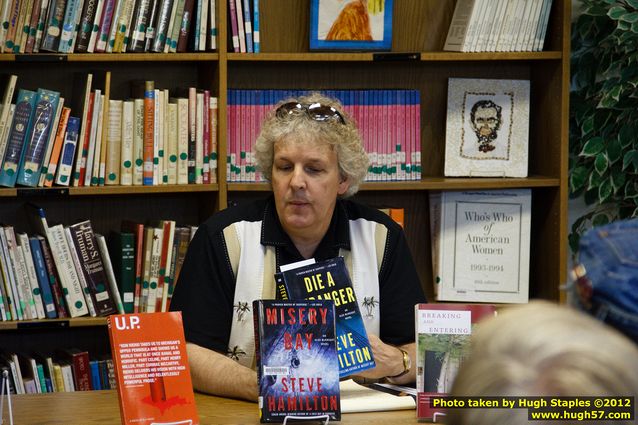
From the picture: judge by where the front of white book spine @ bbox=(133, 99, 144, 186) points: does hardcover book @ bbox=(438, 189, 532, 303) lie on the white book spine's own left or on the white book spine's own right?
on the white book spine's own left

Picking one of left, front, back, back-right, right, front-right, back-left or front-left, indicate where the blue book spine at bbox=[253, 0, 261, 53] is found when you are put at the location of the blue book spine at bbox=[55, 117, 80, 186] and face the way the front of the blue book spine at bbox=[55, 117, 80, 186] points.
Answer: left

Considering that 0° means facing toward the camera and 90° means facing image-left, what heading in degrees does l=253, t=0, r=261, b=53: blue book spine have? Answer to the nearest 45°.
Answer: approximately 0°

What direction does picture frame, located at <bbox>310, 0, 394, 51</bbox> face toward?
toward the camera

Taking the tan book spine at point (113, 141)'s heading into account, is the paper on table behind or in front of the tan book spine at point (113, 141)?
in front

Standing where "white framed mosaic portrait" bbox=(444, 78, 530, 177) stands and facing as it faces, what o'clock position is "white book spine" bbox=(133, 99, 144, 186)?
The white book spine is roughly at 2 o'clock from the white framed mosaic portrait.

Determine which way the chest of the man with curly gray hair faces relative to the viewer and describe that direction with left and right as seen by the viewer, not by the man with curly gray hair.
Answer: facing the viewer
